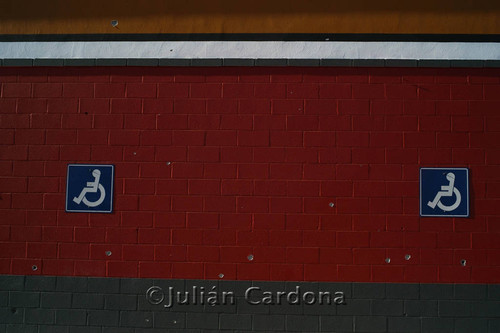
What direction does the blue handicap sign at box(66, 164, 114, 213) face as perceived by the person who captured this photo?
facing the viewer

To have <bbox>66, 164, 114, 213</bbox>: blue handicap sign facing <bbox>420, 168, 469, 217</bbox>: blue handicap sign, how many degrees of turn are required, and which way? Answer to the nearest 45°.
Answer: approximately 90° to its left

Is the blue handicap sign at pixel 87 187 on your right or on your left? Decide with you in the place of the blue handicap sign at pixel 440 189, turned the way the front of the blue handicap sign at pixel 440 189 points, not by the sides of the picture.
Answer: on your right

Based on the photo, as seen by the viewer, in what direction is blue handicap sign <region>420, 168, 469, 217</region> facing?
toward the camera

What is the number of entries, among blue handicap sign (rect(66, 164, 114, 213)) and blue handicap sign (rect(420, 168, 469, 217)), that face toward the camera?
2
